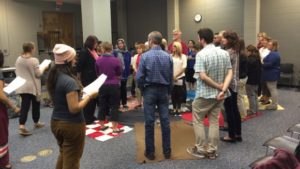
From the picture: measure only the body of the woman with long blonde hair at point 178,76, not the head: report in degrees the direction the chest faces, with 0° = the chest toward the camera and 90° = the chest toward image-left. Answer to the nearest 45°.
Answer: approximately 45°

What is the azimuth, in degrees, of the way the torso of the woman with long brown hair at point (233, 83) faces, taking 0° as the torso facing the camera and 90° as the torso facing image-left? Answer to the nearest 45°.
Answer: approximately 90°

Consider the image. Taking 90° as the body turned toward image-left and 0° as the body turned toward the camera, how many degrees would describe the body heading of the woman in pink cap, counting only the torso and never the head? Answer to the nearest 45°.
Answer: approximately 225°

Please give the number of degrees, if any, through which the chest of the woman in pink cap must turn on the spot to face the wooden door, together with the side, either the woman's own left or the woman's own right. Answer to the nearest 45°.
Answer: approximately 45° to the woman's own left

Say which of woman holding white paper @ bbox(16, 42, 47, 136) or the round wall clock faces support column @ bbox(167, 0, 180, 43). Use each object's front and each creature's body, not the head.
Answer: the woman holding white paper

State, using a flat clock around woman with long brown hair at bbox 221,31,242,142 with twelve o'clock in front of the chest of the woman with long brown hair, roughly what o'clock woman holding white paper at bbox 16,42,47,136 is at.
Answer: The woman holding white paper is roughly at 12 o'clock from the woman with long brown hair.

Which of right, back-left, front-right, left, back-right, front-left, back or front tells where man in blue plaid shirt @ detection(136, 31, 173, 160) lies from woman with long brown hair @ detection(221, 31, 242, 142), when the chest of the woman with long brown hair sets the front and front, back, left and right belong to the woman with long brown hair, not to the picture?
front-left

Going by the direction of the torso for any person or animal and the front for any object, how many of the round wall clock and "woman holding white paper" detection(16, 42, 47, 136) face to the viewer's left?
0

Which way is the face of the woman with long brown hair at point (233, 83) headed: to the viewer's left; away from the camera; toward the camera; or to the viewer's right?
to the viewer's left

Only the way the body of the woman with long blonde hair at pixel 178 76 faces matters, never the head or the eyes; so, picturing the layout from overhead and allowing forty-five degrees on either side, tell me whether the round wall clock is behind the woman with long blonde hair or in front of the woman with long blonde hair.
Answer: behind

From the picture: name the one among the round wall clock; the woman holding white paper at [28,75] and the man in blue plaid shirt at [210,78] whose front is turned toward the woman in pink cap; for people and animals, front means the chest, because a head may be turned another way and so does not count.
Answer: the round wall clock

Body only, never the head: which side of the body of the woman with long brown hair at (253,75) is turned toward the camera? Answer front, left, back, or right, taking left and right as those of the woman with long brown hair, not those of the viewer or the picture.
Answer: left

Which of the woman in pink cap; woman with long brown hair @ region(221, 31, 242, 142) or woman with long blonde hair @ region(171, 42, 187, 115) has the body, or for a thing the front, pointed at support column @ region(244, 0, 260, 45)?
the woman in pink cap

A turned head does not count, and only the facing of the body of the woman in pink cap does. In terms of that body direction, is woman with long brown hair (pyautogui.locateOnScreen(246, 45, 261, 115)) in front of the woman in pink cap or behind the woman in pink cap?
in front

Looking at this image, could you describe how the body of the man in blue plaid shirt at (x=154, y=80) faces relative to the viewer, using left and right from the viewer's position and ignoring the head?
facing away from the viewer
